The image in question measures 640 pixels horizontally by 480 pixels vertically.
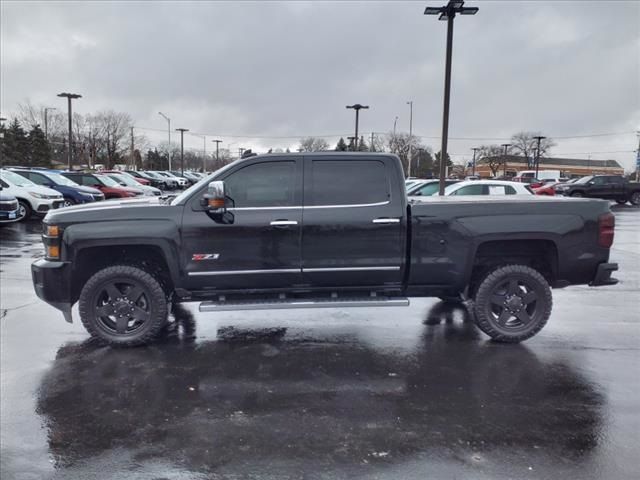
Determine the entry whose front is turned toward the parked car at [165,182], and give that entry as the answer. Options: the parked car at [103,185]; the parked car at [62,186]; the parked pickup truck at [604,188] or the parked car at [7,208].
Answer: the parked pickup truck at [604,188]

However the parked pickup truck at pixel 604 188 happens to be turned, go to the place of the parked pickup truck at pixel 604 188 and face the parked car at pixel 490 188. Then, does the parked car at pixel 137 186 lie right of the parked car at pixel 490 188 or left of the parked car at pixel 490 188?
right

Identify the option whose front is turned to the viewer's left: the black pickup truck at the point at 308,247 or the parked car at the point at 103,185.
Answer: the black pickup truck

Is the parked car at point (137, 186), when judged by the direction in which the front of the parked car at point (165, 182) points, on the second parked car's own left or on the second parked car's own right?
on the second parked car's own right

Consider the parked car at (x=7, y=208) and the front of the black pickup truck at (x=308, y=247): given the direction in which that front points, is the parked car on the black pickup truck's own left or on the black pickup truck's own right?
on the black pickup truck's own right

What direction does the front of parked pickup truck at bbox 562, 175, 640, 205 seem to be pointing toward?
to the viewer's left

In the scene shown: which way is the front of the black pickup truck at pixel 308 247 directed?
to the viewer's left
